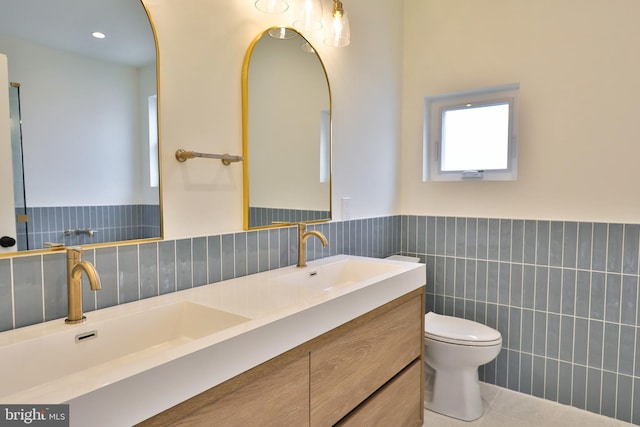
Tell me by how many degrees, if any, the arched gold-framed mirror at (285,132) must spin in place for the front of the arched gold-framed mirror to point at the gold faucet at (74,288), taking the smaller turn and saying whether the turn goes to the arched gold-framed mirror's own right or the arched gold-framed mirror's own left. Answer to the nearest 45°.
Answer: approximately 90° to the arched gold-framed mirror's own right

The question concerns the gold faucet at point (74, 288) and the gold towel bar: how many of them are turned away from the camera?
0

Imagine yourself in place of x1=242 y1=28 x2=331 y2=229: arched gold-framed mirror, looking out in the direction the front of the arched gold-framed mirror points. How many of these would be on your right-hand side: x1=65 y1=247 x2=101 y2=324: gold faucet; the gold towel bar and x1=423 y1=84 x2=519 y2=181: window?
2

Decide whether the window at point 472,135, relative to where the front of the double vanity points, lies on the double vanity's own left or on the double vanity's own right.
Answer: on the double vanity's own left

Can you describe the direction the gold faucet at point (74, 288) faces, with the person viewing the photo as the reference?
facing the viewer and to the right of the viewer

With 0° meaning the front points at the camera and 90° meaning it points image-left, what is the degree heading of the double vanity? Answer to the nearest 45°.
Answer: approximately 315°

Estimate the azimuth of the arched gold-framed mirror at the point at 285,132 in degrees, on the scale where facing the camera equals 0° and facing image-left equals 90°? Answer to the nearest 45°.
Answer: approximately 315°
